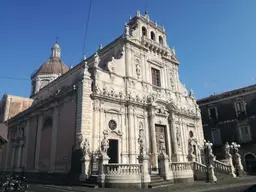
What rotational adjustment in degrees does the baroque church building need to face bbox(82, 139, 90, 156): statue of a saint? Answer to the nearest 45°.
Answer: approximately 90° to its right

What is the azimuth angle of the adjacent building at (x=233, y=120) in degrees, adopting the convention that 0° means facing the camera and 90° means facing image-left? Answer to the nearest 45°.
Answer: approximately 45°

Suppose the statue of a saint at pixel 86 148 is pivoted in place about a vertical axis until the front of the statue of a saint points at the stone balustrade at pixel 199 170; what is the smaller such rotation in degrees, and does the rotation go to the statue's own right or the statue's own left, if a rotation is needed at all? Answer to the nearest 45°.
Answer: approximately 90° to the statue's own left

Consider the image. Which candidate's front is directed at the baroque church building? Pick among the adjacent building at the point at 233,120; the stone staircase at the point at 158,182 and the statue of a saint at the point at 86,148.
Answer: the adjacent building

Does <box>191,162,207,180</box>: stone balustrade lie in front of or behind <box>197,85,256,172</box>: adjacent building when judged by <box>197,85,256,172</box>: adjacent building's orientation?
in front

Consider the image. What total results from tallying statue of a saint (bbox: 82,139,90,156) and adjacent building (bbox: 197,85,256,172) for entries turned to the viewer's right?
0

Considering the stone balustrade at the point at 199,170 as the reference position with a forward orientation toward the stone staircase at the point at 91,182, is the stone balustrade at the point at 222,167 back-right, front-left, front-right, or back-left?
back-right

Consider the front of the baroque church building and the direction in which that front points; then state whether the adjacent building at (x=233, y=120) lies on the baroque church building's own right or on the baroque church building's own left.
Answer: on the baroque church building's own left

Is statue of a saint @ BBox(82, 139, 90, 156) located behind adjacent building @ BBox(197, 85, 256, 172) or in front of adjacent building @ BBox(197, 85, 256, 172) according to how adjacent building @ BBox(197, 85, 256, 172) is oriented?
in front

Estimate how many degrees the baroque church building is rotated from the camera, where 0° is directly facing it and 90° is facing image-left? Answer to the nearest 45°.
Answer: approximately 315°

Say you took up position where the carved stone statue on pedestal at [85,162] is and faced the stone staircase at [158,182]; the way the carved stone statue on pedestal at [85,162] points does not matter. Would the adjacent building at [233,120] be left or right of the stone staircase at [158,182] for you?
left

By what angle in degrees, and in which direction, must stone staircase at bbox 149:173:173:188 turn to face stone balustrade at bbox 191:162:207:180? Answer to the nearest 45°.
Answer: approximately 90° to its left

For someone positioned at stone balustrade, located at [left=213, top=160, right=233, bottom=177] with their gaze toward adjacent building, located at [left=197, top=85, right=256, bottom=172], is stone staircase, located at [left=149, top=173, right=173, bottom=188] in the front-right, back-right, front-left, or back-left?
back-left
